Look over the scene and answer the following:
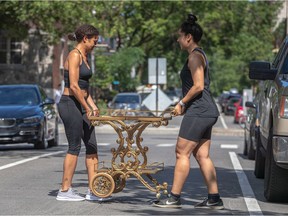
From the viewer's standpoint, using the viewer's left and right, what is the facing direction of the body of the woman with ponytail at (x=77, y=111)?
facing to the right of the viewer

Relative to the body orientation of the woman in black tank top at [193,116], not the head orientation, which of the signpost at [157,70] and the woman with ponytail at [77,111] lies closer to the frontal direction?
the woman with ponytail

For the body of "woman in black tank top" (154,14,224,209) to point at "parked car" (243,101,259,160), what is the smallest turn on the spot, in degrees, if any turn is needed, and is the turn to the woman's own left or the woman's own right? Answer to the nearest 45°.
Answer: approximately 90° to the woman's own right

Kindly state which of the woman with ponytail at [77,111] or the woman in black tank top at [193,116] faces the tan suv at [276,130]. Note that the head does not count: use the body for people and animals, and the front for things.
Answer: the woman with ponytail

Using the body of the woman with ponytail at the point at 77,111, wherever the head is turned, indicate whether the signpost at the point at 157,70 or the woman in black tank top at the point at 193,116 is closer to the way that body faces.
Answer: the woman in black tank top

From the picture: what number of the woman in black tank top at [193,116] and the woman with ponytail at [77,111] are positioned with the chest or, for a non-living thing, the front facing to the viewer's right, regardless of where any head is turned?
1

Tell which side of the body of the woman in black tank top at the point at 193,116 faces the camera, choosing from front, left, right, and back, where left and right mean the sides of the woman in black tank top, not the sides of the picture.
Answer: left

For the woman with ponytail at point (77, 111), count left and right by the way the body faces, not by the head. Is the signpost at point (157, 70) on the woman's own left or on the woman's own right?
on the woman's own left

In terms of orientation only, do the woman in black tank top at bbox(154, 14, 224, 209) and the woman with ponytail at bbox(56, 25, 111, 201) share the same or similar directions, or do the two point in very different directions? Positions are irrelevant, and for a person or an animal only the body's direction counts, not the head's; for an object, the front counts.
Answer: very different directions

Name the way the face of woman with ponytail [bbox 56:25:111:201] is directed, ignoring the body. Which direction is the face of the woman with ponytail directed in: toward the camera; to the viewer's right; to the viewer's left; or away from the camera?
to the viewer's right

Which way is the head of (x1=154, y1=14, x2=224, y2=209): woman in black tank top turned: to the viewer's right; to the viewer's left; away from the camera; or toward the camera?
to the viewer's left

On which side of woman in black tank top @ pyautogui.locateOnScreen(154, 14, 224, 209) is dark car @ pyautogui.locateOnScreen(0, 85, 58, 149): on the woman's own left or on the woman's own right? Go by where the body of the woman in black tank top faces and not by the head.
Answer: on the woman's own right

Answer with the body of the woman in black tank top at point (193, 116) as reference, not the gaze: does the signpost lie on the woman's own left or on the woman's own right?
on the woman's own right
